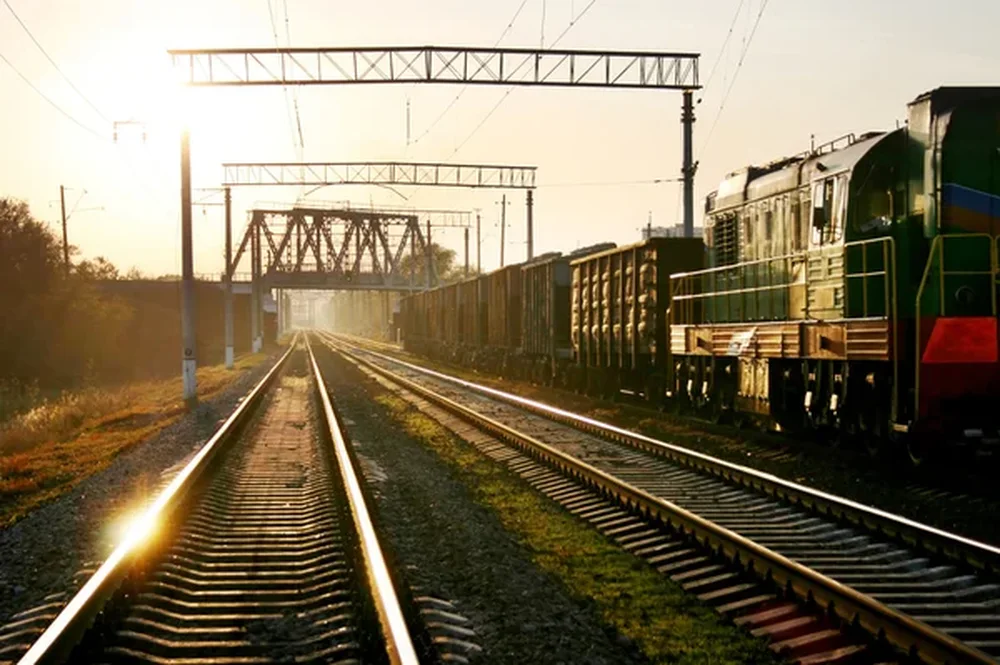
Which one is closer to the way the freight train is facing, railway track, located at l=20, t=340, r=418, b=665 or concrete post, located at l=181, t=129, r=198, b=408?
the railway track

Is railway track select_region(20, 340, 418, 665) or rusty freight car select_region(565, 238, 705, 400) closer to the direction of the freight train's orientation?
the railway track

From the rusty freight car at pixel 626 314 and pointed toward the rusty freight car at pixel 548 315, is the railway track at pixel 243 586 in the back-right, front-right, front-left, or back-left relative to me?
back-left

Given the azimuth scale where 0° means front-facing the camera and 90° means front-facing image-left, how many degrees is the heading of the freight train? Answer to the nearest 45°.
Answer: approximately 315°

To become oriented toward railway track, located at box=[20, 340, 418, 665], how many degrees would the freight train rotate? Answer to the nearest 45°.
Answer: approximately 90° to its right
